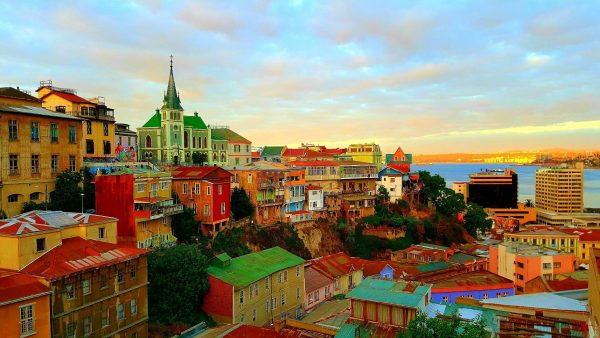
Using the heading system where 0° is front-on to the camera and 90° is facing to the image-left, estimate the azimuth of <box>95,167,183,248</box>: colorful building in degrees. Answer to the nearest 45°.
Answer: approximately 315°

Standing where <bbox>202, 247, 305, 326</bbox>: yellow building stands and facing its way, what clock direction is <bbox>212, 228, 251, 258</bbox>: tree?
The tree is roughly at 7 o'clock from the yellow building.

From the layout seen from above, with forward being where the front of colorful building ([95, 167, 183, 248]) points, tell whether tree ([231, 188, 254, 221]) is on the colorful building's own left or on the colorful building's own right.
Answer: on the colorful building's own left

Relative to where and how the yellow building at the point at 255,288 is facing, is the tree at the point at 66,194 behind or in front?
behind

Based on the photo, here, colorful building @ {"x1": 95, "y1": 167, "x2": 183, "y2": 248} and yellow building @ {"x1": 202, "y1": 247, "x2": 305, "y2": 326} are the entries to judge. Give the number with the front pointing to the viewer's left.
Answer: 0

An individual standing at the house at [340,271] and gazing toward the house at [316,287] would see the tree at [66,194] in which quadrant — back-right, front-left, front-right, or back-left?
front-right

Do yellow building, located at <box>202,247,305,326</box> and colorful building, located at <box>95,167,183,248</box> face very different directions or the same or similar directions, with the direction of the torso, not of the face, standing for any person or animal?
same or similar directions

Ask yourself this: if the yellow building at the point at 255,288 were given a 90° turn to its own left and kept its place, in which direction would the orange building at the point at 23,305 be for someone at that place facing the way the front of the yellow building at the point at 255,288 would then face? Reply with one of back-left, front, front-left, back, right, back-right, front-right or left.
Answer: back

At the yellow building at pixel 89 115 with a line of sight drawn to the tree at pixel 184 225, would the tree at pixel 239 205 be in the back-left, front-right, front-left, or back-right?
front-left

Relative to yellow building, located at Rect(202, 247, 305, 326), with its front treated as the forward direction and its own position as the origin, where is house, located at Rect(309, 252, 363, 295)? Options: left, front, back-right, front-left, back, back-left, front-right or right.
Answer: left

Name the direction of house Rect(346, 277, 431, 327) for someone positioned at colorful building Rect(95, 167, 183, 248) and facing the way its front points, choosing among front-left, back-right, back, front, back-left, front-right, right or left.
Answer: front

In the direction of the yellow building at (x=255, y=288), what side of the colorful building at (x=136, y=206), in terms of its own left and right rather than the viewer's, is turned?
front

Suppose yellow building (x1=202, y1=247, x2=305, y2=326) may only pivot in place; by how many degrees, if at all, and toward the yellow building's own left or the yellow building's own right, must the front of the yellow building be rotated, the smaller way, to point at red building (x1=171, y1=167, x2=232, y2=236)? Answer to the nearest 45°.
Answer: approximately 180°

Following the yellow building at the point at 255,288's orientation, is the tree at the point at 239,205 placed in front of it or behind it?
behind

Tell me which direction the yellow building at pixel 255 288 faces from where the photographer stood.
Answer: facing the viewer and to the right of the viewer
